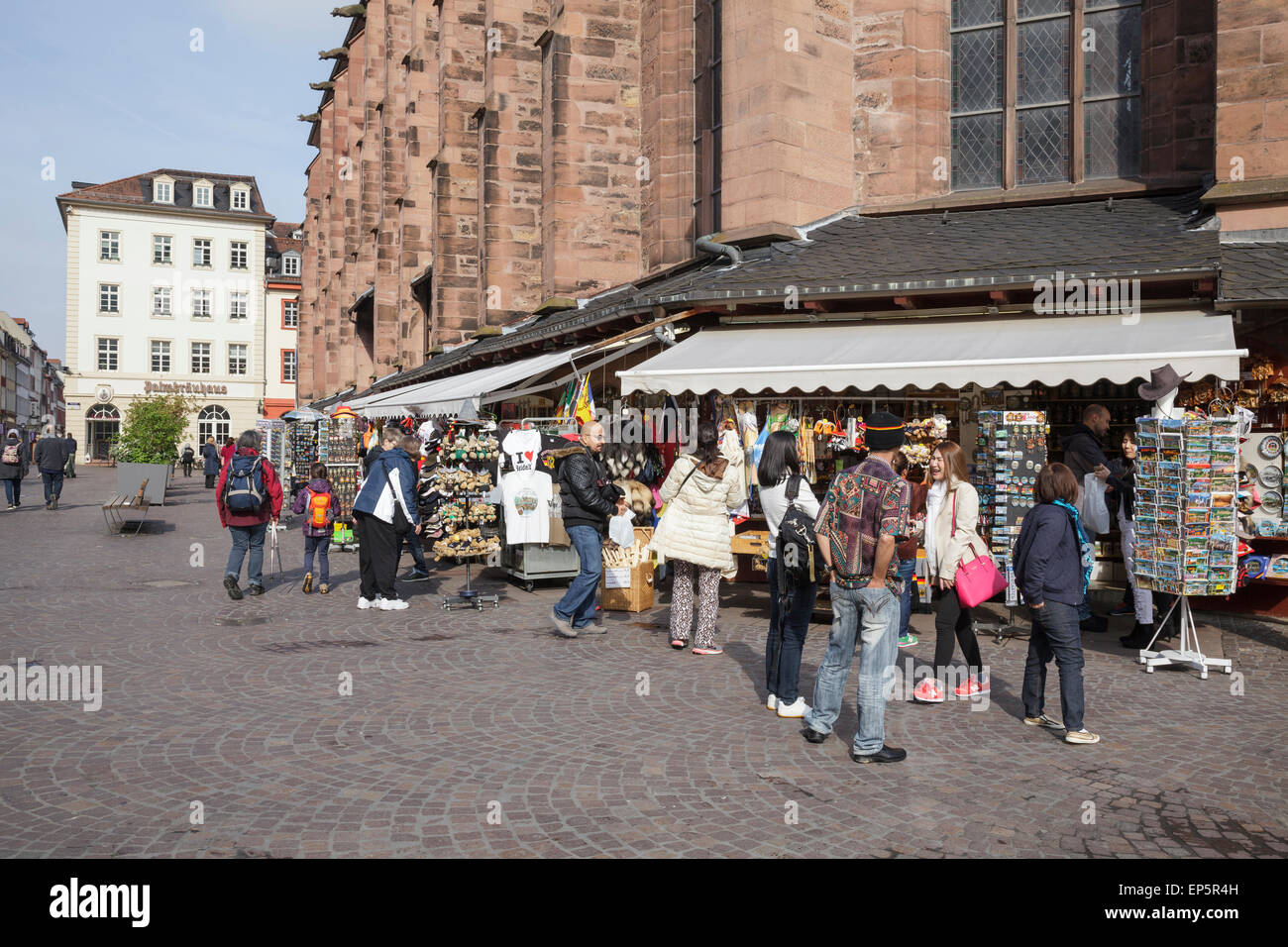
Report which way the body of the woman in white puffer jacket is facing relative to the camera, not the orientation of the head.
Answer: away from the camera

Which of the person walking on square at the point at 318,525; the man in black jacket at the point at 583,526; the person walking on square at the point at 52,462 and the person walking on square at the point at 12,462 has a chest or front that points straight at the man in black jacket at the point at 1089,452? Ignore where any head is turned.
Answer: the man in black jacket at the point at 583,526

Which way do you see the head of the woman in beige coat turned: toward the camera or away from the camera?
toward the camera

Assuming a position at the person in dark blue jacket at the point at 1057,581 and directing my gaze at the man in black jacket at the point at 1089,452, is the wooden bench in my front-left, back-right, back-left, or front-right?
front-left

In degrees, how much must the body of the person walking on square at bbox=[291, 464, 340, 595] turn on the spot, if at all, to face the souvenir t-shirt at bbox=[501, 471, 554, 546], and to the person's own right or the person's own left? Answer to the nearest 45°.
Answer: approximately 135° to the person's own right

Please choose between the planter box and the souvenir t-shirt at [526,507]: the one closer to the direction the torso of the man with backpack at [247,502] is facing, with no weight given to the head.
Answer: the planter box

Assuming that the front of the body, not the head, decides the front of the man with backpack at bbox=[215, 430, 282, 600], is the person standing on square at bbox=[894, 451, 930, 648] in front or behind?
behind

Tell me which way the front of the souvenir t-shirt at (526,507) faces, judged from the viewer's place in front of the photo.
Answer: facing the viewer

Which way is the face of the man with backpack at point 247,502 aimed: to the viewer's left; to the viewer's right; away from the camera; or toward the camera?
away from the camera

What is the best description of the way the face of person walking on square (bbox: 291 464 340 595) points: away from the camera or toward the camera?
away from the camera

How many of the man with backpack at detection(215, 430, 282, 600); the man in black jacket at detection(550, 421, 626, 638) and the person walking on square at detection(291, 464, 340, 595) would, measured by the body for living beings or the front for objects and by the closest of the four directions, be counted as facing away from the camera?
2

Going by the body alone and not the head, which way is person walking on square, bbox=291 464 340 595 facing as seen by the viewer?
away from the camera

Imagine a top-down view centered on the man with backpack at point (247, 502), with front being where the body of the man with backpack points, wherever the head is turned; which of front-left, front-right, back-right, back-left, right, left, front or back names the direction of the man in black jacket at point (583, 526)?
back-right

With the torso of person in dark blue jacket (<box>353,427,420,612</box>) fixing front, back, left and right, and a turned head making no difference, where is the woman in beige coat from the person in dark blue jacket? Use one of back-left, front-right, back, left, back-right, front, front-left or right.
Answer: right

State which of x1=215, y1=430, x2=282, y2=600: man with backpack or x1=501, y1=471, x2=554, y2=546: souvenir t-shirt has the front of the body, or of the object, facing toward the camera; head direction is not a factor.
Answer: the souvenir t-shirt
